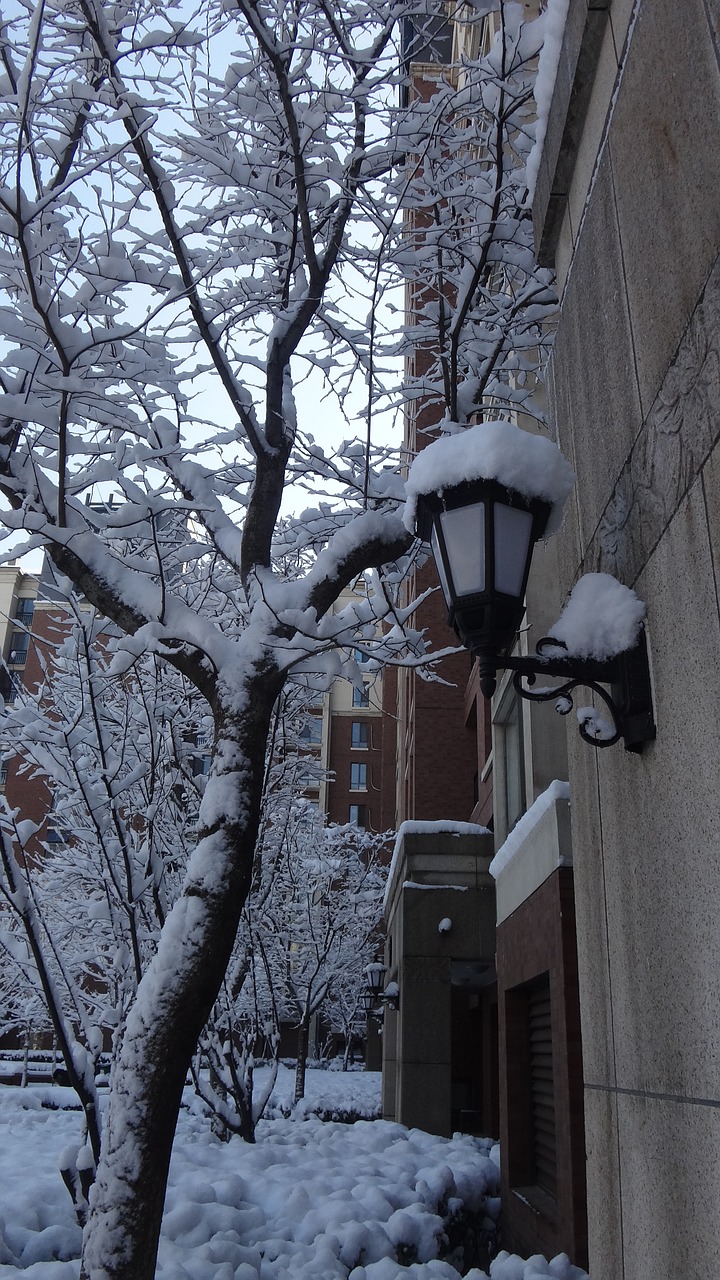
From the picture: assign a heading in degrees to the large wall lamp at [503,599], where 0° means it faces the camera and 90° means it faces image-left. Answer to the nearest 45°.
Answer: approximately 90°

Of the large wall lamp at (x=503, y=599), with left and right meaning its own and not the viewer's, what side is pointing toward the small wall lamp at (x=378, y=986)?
right
